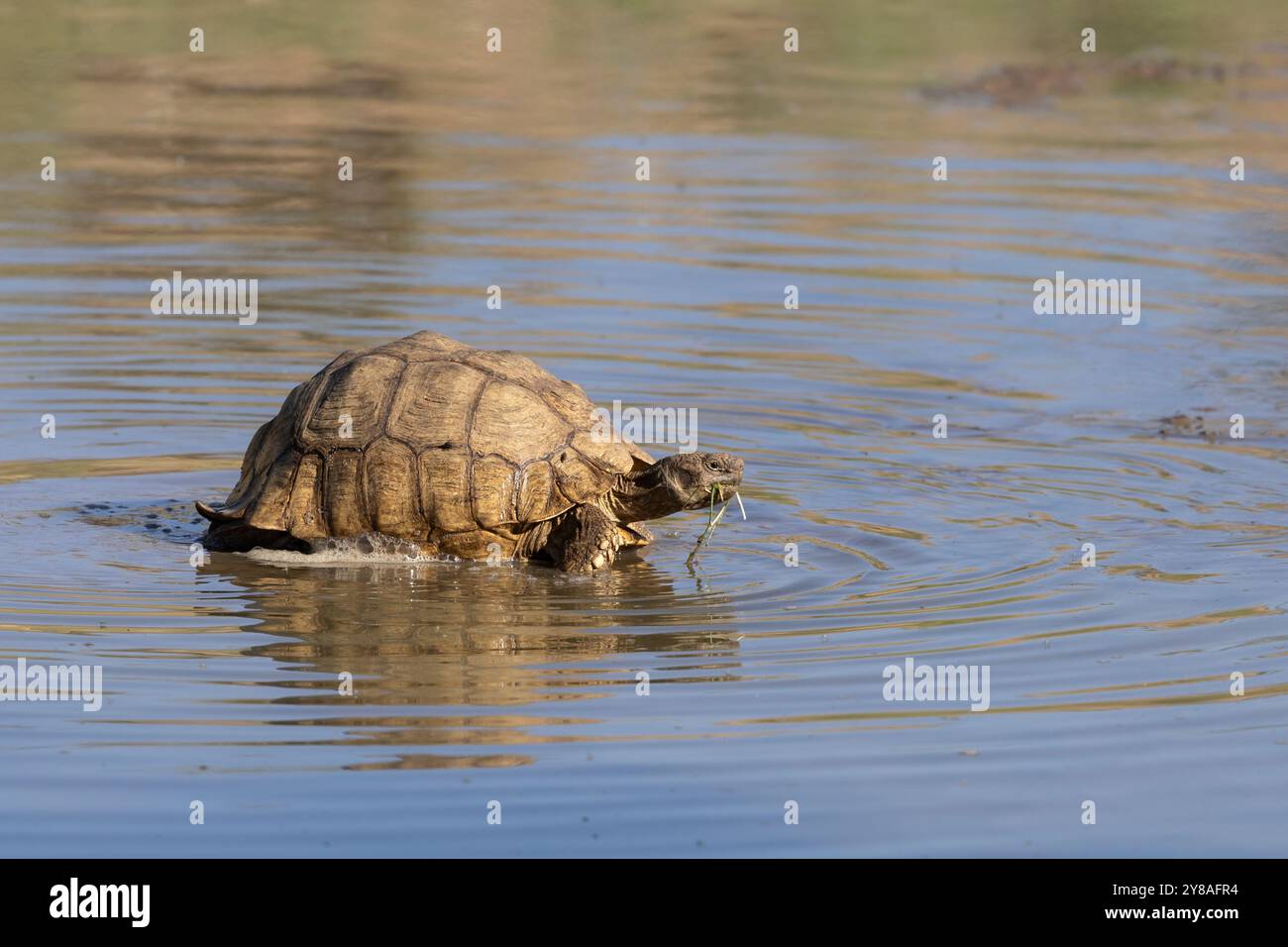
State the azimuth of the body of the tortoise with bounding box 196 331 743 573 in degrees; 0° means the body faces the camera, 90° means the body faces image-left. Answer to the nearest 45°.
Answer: approximately 270°
